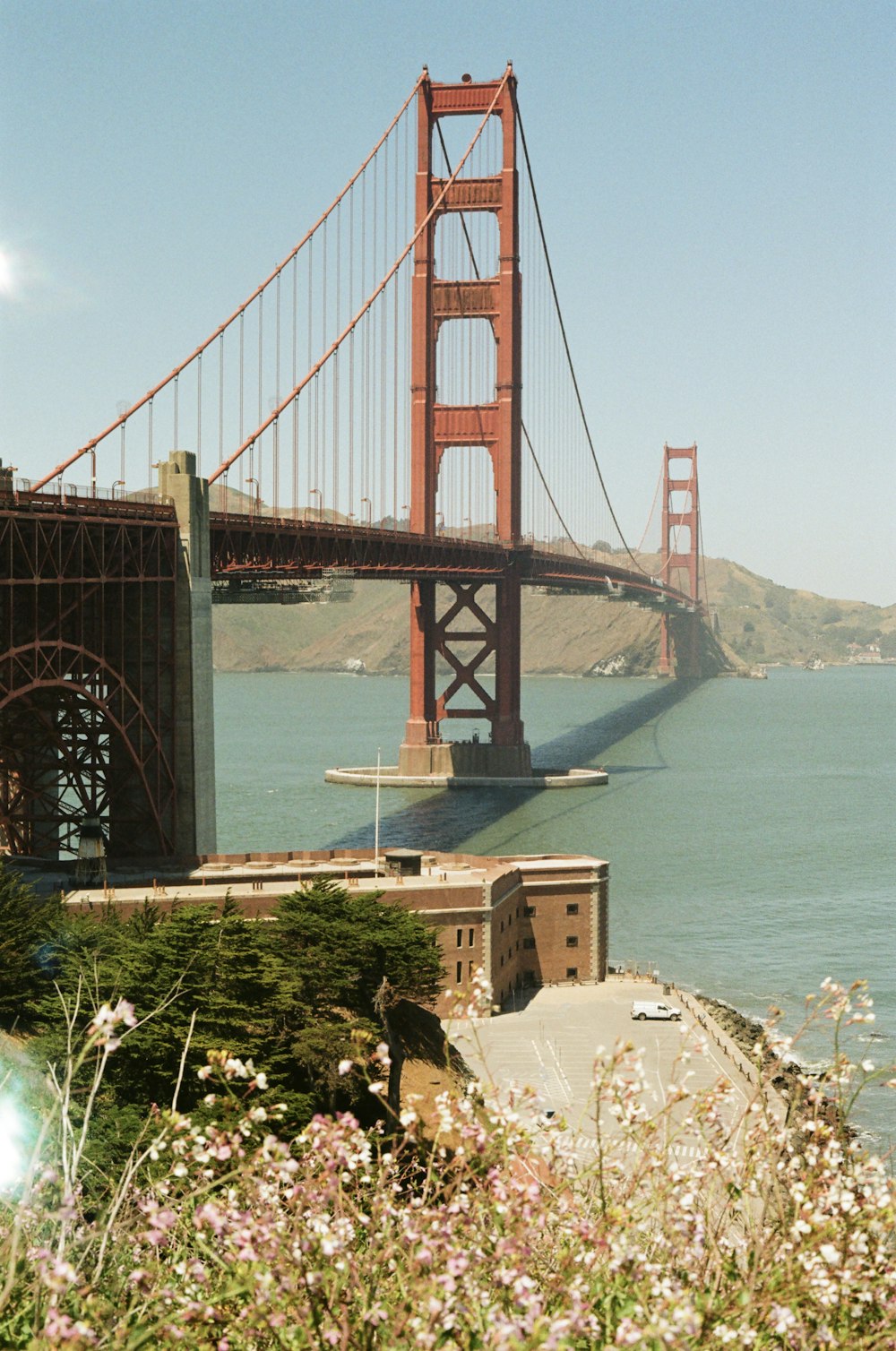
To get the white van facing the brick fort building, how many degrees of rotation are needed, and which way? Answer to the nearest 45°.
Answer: approximately 180°

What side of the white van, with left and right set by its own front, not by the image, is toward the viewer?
right

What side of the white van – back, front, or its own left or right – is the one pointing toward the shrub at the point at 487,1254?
right

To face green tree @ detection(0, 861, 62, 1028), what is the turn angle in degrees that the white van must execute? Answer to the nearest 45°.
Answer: approximately 135° to its right
